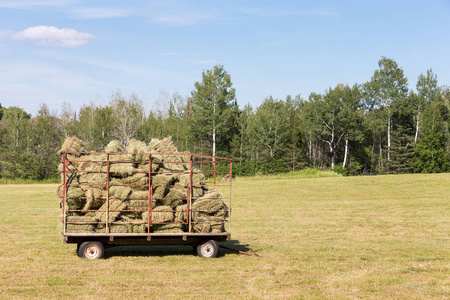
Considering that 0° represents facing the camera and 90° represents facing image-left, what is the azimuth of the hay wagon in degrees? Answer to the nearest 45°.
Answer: approximately 270°
